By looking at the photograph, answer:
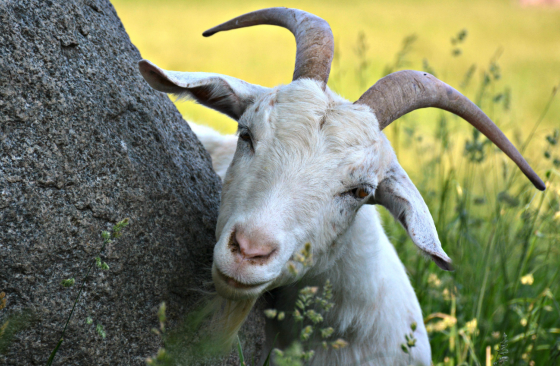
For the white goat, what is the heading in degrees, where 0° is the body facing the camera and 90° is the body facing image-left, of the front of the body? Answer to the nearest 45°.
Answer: approximately 0°
